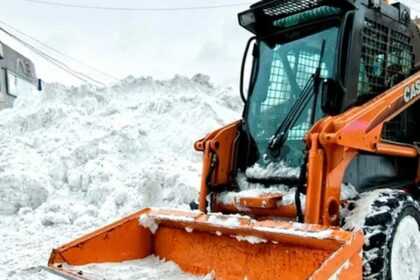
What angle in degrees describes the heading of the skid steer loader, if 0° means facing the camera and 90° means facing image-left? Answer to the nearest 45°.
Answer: approximately 45°

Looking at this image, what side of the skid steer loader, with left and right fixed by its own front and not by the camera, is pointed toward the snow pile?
right
